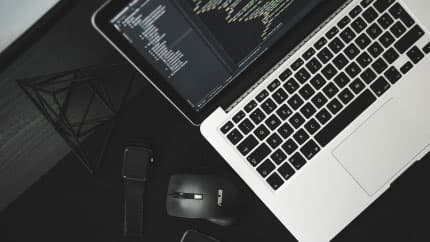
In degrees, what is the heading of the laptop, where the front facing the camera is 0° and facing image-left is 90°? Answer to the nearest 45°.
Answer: approximately 315°

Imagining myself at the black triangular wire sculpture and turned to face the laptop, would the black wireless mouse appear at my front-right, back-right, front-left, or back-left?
front-right

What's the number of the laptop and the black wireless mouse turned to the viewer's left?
1

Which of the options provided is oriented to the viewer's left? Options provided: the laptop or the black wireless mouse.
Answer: the black wireless mouse

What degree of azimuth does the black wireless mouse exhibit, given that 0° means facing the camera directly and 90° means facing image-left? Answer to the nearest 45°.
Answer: approximately 90°
